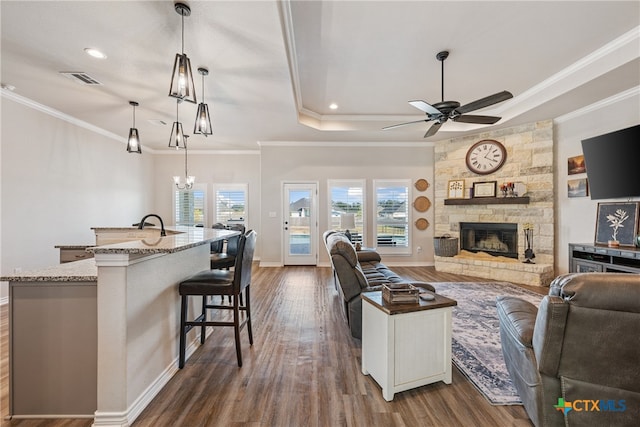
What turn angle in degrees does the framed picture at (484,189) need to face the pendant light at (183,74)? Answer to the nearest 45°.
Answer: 0° — it already faces it

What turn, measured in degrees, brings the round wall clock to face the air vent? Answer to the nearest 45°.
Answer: approximately 45° to its right

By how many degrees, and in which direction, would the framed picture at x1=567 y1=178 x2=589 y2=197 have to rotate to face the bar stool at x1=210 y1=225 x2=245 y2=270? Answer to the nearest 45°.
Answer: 0° — it already faces it

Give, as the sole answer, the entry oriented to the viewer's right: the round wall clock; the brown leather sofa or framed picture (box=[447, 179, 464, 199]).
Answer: the brown leather sofa

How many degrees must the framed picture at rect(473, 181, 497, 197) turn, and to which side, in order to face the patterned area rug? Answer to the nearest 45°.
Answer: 0° — it already faces it

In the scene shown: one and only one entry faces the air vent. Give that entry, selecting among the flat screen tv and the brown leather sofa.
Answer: the flat screen tv

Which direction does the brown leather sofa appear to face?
to the viewer's right

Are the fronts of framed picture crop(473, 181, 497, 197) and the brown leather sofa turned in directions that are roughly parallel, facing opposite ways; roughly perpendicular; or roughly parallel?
roughly perpendicular

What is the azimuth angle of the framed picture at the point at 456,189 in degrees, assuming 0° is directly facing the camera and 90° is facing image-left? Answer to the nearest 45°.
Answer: approximately 0°

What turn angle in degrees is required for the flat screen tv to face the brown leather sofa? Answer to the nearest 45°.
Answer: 0° — it already faces it
